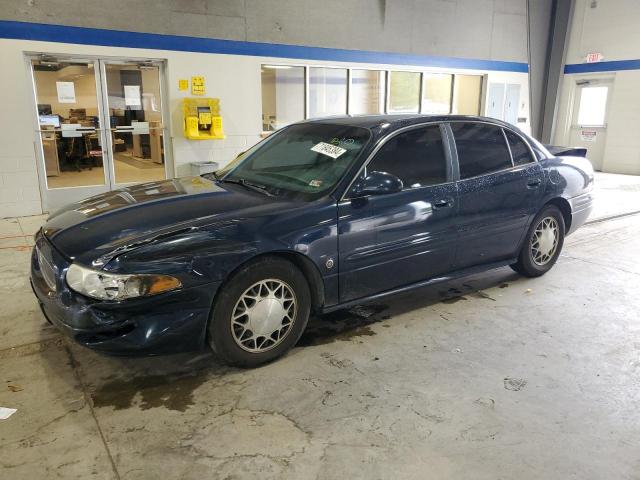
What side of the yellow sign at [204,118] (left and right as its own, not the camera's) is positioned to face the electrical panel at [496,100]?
left

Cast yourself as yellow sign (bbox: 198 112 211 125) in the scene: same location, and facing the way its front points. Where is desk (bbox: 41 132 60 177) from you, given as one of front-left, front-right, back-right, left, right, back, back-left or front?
right

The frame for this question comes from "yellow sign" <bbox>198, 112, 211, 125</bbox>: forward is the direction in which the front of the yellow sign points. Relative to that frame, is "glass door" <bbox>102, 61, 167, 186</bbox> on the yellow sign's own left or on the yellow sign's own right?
on the yellow sign's own right

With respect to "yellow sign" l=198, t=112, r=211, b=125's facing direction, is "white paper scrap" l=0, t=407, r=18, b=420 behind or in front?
in front

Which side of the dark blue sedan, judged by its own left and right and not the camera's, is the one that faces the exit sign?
back

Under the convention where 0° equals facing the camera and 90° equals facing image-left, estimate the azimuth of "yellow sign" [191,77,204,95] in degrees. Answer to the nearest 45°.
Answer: approximately 0°

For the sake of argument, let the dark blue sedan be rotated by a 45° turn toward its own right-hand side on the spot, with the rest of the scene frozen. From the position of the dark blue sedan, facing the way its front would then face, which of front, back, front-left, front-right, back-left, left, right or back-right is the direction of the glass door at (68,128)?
front-right

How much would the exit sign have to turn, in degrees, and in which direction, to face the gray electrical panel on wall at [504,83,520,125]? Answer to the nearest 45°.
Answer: approximately 45° to its right

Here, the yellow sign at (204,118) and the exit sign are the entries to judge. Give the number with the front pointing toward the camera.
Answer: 2
